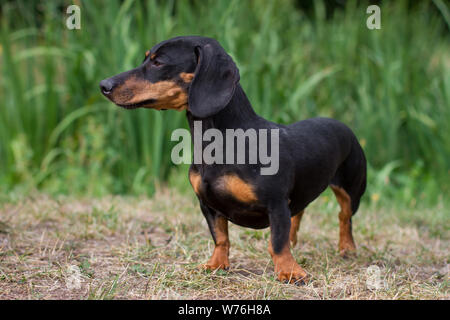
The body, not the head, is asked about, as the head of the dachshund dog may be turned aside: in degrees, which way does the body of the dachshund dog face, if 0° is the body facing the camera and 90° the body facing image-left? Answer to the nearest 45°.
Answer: approximately 45°
